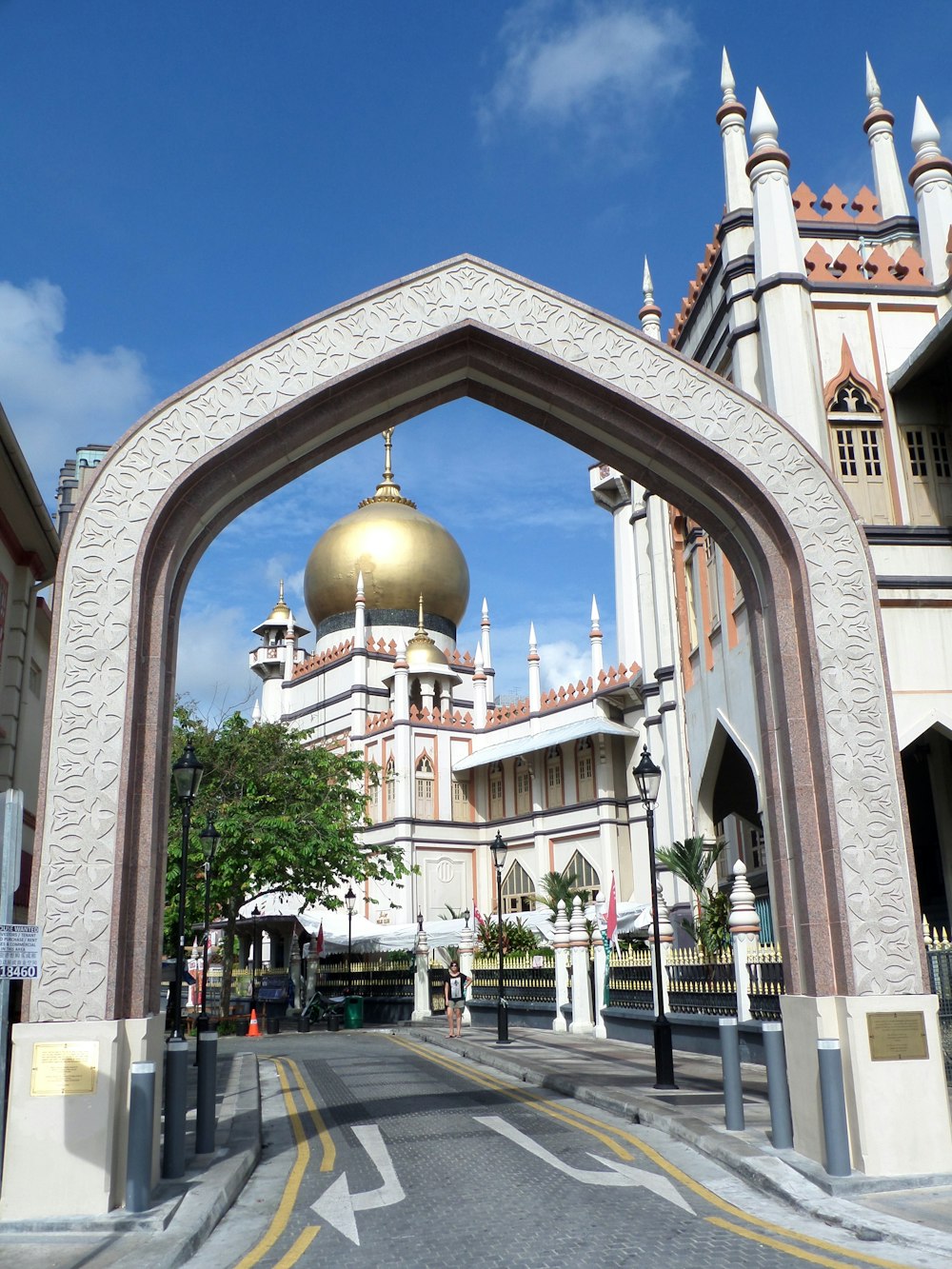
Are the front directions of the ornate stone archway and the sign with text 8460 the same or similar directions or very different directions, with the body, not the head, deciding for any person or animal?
same or similar directions

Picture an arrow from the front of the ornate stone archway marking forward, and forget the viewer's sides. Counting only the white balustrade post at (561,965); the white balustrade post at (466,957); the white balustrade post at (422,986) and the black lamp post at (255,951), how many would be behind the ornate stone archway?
4

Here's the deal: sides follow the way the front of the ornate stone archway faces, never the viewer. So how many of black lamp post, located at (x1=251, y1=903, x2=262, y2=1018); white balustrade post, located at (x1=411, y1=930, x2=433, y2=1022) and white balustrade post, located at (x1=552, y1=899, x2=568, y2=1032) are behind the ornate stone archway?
3

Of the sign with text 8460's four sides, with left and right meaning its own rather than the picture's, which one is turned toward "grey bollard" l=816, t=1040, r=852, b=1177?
left

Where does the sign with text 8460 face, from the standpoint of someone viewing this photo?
facing the viewer

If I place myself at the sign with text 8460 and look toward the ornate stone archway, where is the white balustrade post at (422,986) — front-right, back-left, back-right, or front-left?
front-left

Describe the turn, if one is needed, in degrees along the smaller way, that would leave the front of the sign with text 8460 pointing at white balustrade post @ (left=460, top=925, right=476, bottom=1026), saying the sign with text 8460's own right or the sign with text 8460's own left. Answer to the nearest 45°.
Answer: approximately 135° to the sign with text 8460's own left

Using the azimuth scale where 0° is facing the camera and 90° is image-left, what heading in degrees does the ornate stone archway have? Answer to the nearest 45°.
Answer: approximately 0°

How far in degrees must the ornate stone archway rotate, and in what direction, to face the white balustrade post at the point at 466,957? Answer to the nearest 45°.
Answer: approximately 180°

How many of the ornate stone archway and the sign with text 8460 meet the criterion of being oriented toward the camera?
2

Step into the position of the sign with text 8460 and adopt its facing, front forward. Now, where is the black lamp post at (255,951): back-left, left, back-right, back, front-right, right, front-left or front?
back
